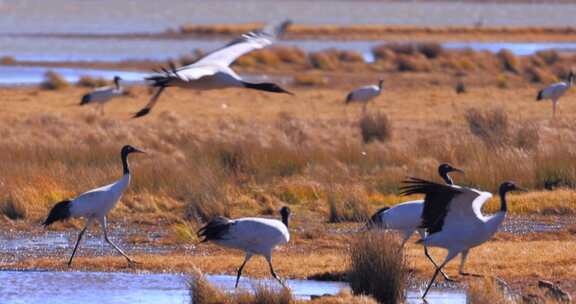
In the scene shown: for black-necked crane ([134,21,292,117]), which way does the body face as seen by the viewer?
to the viewer's right

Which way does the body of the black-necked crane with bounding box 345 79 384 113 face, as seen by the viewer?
to the viewer's right

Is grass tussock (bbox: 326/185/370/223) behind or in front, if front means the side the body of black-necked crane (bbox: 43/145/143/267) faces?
in front

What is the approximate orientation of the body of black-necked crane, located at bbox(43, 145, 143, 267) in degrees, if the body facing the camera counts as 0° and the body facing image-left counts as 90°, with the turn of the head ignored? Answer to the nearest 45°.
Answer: approximately 270°

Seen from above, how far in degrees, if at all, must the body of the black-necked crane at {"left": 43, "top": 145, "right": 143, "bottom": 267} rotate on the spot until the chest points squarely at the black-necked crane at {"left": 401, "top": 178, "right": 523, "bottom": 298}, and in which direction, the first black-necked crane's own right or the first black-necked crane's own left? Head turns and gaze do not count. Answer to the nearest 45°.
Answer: approximately 45° to the first black-necked crane's own right

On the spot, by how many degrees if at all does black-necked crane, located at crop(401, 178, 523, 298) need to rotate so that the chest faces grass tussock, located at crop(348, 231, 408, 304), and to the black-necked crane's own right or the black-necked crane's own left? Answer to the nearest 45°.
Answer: approximately 135° to the black-necked crane's own right

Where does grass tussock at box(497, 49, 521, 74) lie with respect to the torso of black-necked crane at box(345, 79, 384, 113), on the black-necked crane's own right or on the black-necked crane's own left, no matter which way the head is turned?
on the black-necked crane's own left

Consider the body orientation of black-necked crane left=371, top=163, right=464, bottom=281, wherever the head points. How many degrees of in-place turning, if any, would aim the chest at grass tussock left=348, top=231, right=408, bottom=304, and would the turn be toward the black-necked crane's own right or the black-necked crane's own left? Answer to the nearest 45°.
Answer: approximately 90° to the black-necked crane's own right

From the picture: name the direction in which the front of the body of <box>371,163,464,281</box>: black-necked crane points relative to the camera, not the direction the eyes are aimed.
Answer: to the viewer's right

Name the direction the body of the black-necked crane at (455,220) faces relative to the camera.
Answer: to the viewer's right
